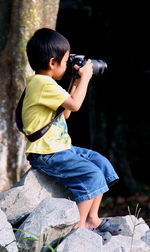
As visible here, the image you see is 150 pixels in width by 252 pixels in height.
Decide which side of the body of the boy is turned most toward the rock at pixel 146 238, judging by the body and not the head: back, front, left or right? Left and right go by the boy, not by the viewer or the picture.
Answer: front

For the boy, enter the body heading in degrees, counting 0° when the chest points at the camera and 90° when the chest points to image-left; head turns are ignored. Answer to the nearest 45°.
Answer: approximately 270°
